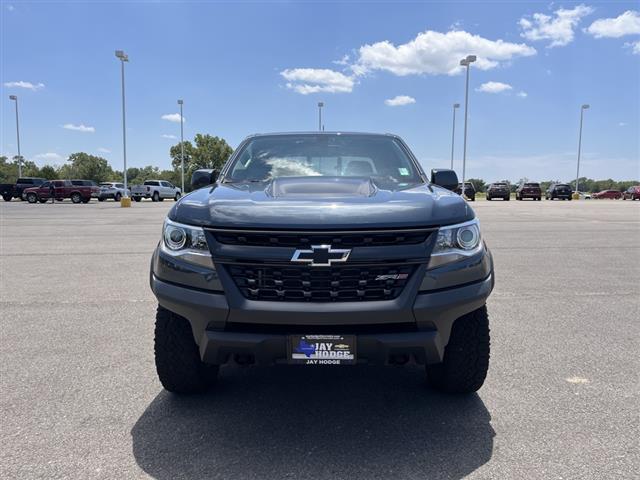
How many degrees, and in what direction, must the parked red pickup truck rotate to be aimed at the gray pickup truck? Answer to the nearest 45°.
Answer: approximately 90° to its left

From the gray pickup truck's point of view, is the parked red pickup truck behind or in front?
behind

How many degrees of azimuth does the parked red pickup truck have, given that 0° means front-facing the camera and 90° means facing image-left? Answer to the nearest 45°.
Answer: approximately 90°

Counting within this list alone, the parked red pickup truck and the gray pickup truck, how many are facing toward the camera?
1

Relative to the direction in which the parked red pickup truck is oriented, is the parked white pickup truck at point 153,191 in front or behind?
behind

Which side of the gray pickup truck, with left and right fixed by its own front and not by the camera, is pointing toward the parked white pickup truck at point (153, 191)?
back
